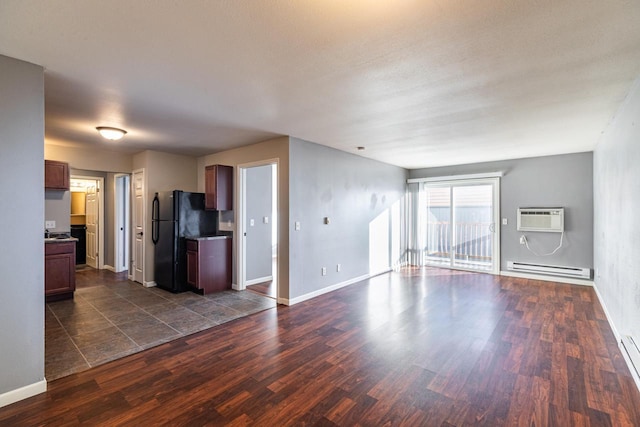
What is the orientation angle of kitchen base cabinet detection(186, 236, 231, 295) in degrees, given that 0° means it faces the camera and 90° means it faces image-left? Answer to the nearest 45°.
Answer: approximately 45°

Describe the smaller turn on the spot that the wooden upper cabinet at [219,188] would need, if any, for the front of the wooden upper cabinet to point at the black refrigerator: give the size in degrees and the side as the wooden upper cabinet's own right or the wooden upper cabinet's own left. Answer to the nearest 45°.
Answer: approximately 90° to the wooden upper cabinet's own right

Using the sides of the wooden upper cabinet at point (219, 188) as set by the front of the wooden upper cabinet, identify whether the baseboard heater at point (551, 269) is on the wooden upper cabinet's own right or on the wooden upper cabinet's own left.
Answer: on the wooden upper cabinet's own left

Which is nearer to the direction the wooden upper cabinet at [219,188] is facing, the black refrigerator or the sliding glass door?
the black refrigerator

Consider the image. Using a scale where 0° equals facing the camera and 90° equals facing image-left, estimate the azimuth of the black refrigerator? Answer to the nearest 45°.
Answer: approximately 45°

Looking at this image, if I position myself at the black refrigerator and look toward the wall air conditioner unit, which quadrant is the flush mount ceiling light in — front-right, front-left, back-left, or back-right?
back-right

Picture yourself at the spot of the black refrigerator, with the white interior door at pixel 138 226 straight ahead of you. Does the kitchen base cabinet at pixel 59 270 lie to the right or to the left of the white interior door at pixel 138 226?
left

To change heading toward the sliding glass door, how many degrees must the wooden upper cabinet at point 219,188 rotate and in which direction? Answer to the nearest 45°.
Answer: approximately 135° to its left

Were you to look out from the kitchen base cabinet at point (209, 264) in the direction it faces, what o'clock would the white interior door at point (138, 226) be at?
The white interior door is roughly at 3 o'clock from the kitchen base cabinet.

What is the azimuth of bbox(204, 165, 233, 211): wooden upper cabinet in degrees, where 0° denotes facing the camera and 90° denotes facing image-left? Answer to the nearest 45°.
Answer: approximately 45°
